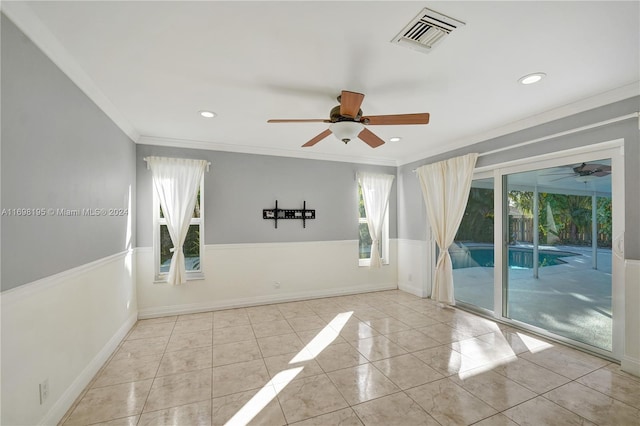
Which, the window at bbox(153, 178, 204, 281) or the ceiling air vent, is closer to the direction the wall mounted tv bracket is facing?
the ceiling air vent

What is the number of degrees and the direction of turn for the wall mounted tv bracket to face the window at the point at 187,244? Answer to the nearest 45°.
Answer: approximately 90° to its right

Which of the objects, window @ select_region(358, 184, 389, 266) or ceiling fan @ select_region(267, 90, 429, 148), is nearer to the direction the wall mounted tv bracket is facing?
the ceiling fan

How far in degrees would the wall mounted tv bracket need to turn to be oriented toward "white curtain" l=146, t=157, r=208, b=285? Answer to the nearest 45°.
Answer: approximately 90° to its right

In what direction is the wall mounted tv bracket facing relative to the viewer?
toward the camera

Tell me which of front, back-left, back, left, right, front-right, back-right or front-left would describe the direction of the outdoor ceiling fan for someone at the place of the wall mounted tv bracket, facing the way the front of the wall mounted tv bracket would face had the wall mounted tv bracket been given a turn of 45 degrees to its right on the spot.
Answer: left

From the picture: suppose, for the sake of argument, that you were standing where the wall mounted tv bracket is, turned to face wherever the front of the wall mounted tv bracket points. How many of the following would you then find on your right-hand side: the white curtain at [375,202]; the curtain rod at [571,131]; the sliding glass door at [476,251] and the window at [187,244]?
1

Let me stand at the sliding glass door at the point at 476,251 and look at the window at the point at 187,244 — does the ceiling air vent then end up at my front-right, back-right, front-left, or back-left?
front-left

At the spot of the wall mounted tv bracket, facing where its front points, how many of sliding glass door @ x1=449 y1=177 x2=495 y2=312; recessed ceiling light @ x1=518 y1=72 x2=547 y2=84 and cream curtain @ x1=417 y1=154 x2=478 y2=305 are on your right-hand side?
0

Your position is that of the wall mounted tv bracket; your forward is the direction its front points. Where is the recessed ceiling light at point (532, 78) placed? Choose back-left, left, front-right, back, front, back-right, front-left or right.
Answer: front-left

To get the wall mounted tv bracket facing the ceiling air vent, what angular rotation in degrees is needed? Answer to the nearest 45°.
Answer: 0° — it already faces it

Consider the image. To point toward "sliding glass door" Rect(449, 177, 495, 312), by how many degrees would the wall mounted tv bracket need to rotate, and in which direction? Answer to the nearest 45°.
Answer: approximately 90° to its left

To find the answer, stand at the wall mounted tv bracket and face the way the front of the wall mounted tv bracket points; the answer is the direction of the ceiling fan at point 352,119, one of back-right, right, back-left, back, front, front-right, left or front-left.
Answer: front

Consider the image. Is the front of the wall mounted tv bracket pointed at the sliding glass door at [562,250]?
no

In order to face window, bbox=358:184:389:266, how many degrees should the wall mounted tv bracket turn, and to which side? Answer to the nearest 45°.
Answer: approximately 90° to its left

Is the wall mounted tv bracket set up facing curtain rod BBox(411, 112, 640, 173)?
no

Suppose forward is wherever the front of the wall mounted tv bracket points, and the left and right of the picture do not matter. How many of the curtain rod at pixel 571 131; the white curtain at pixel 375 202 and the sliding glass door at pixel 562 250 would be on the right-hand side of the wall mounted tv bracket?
0

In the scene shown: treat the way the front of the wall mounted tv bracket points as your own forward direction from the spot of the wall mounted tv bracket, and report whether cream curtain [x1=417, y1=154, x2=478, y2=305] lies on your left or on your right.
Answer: on your left
